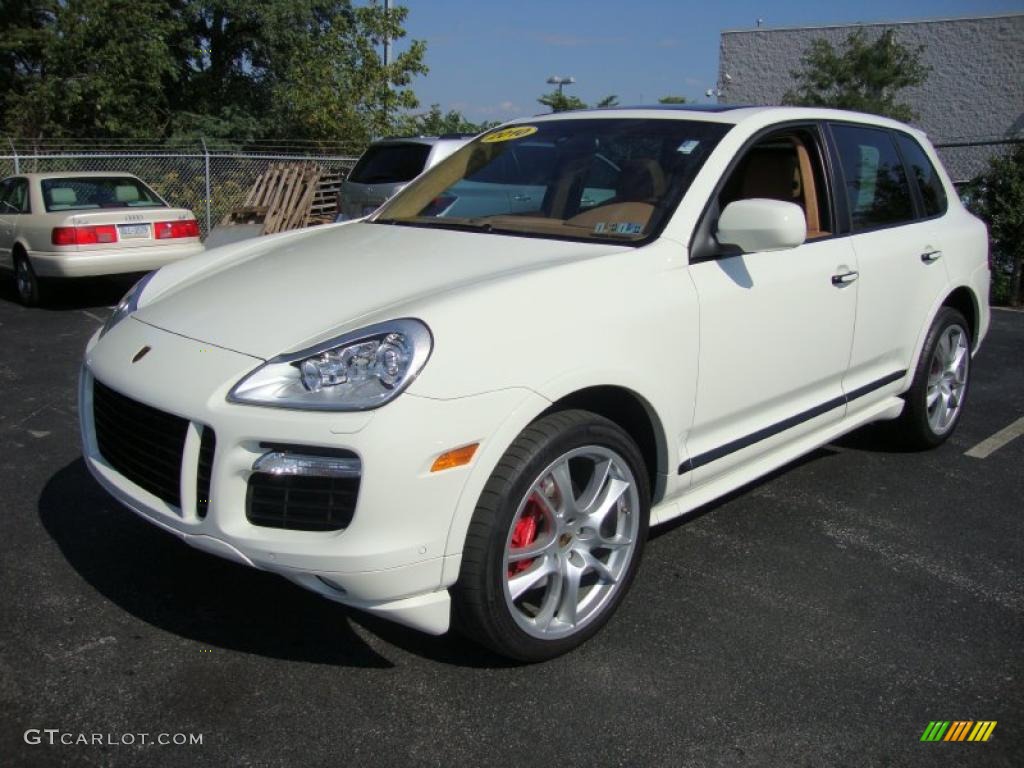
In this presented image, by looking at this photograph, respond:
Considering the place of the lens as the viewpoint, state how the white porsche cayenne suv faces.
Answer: facing the viewer and to the left of the viewer

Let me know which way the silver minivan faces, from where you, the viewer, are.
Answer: facing away from the viewer and to the right of the viewer

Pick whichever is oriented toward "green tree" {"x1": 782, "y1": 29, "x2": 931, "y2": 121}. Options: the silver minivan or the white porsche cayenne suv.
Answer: the silver minivan

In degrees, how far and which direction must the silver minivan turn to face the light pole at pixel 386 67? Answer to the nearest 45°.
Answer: approximately 45° to its left

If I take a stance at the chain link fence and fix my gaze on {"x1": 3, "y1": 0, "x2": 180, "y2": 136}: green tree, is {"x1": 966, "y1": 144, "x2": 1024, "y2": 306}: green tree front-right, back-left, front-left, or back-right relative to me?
back-right

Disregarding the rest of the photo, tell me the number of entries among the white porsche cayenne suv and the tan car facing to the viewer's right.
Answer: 0

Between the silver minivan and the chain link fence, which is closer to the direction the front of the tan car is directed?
the chain link fence

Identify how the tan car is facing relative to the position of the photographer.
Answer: facing away from the viewer and to the left of the viewer

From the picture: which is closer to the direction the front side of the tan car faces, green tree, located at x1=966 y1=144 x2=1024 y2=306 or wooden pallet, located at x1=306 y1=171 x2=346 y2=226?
the wooden pallet

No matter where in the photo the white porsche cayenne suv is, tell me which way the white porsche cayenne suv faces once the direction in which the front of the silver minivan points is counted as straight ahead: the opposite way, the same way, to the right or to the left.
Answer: the opposite way

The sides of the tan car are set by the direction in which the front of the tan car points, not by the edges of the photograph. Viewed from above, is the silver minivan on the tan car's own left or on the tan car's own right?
on the tan car's own right

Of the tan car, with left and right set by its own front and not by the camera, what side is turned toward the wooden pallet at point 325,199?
right

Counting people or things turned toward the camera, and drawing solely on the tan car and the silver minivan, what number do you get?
0

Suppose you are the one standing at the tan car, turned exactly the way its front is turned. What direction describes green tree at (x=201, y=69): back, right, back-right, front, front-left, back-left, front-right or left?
front-right
